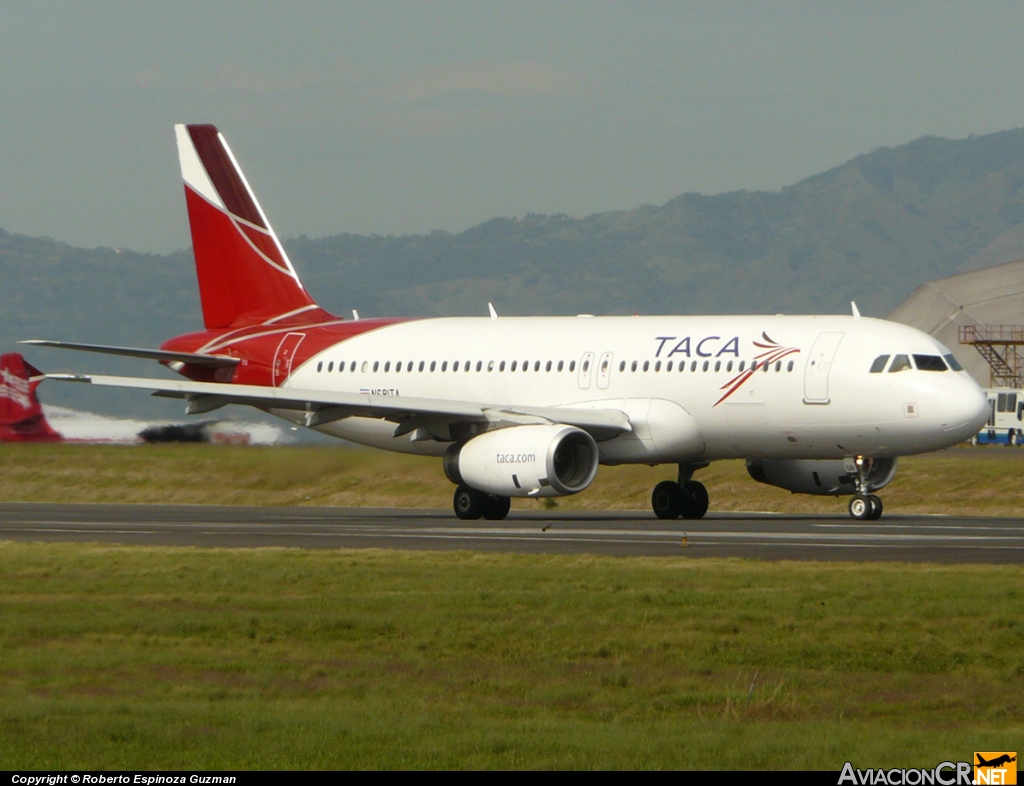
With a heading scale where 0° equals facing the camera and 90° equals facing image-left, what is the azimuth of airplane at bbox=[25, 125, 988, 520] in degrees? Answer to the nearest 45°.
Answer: approximately 315°
